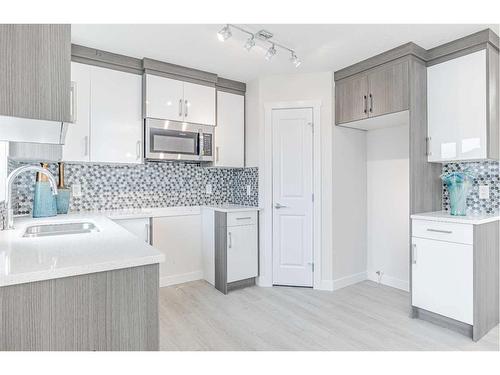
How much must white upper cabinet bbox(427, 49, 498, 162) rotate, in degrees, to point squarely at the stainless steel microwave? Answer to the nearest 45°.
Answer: approximately 45° to its right

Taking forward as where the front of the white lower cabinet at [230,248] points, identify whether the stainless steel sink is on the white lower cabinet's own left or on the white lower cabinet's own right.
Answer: on the white lower cabinet's own right

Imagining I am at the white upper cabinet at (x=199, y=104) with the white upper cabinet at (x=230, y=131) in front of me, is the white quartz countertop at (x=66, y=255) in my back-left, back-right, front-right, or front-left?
back-right

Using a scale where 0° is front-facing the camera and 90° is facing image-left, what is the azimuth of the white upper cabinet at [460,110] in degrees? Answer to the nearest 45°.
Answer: approximately 45°

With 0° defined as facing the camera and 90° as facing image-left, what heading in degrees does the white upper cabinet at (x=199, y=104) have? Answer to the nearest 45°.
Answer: approximately 315°

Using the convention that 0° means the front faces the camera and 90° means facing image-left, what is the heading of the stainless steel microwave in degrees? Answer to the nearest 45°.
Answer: approximately 315°

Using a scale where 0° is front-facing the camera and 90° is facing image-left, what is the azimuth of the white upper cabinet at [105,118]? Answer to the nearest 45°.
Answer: approximately 315°
